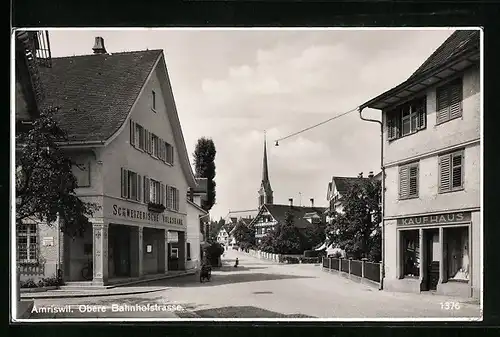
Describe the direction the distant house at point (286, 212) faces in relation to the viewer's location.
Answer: facing the viewer and to the left of the viewer

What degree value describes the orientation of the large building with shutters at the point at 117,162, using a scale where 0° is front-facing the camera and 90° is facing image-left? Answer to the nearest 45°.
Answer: approximately 315°

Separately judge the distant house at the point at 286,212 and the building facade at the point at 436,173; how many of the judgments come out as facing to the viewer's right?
0
